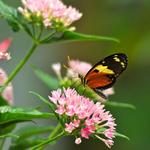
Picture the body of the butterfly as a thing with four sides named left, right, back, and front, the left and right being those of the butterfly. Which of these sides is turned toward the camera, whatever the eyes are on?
left
